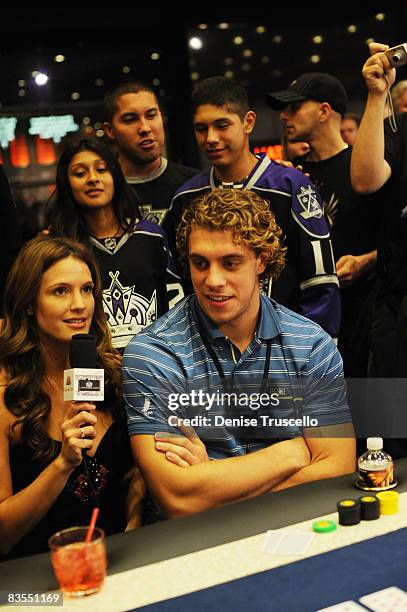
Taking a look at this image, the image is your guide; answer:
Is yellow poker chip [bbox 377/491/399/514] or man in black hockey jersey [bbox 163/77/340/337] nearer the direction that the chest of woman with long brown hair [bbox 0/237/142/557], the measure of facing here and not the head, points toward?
the yellow poker chip

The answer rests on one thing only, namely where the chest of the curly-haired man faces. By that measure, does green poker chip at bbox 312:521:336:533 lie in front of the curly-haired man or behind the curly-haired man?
in front

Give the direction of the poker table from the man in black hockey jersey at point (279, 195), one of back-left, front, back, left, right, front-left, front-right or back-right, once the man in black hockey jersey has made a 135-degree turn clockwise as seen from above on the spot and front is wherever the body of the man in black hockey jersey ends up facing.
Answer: back

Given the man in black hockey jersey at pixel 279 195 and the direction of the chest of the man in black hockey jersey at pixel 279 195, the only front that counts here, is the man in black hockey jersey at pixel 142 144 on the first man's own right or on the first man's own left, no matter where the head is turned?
on the first man's own right

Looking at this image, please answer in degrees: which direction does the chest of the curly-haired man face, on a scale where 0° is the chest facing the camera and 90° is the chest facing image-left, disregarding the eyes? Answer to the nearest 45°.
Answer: approximately 0°

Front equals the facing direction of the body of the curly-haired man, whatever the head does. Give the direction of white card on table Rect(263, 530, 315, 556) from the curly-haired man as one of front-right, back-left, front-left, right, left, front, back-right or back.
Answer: front

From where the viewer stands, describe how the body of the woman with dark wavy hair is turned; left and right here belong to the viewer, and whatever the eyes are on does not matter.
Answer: facing the viewer

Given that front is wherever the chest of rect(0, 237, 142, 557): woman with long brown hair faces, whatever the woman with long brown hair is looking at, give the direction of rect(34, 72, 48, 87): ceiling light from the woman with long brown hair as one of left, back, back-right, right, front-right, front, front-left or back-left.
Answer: back-left

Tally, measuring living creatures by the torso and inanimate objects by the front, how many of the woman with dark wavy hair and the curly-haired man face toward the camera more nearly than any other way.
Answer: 2

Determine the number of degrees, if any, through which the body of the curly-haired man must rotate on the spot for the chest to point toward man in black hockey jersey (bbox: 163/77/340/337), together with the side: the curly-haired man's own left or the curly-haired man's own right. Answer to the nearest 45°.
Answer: approximately 180°

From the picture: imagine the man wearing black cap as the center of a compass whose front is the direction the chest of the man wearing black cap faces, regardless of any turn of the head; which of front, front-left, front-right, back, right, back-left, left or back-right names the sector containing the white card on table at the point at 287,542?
front-left

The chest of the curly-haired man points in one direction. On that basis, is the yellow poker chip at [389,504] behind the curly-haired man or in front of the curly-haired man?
in front

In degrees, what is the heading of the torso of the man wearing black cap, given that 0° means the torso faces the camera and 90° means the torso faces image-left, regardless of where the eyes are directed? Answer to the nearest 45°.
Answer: approximately 45°

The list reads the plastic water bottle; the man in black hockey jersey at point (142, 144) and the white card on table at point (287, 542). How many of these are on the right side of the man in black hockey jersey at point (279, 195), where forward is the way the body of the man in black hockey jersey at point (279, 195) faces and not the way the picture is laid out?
1
